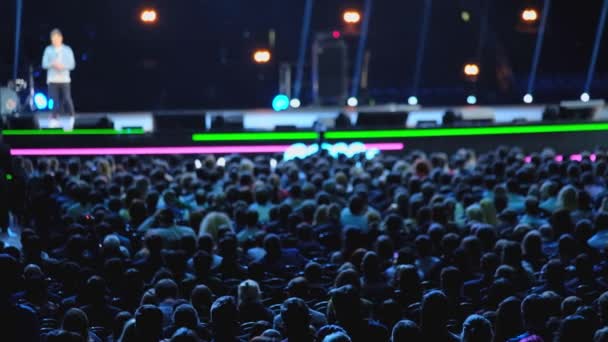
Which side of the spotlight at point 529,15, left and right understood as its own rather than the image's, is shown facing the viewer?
front

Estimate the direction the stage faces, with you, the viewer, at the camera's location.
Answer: facing the viewer

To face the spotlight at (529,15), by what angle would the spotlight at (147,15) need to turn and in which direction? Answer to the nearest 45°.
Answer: approximately 90° to its left

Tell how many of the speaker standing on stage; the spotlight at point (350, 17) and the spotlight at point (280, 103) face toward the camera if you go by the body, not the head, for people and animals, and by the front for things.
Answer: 3

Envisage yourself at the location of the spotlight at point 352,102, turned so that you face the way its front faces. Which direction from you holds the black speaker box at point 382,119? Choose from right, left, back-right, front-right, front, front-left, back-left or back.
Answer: front

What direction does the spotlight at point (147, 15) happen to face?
toward the camera

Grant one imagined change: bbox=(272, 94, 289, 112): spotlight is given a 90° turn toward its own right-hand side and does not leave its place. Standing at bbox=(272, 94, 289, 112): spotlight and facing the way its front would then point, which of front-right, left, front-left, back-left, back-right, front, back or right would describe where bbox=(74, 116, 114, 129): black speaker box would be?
front-left

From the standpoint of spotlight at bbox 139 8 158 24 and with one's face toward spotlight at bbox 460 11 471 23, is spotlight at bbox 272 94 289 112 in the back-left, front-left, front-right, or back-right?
front-right

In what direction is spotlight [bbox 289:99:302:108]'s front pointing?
toward the camera
